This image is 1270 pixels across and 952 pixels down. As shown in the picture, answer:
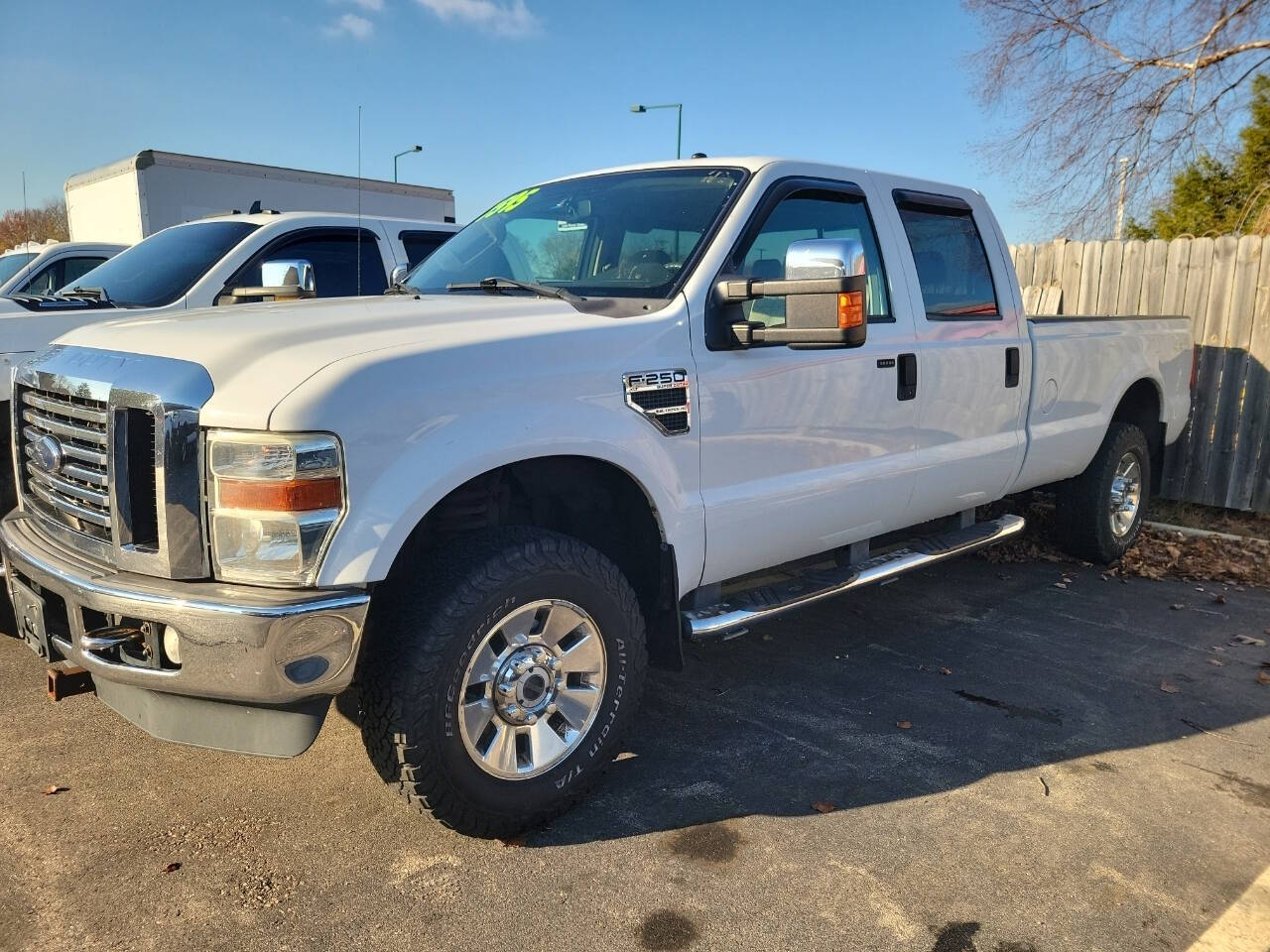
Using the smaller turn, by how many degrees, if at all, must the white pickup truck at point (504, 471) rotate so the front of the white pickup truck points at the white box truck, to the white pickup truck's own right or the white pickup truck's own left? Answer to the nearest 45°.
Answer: approximately 90° to the white pickup truck's own right

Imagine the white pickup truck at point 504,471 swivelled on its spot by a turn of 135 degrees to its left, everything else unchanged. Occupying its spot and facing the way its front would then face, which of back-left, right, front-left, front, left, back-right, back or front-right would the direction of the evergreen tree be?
front-left

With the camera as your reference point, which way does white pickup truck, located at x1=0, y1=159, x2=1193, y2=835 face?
facing the viewer and to the left of the viewer
